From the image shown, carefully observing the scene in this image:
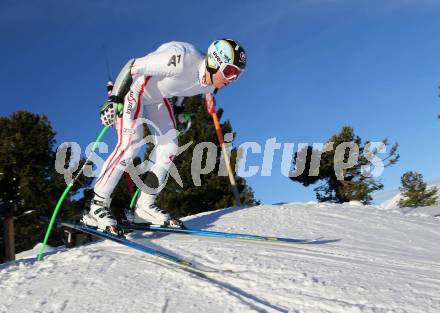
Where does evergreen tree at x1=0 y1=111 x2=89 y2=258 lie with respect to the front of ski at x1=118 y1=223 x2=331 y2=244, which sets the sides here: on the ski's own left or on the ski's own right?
on the ski's own left

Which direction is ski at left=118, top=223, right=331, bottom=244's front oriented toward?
to the viewer's right

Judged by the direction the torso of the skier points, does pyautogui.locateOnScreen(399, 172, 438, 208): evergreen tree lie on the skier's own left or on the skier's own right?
on the skier's own left

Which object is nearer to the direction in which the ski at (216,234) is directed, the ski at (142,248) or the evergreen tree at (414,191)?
the evergreen tree

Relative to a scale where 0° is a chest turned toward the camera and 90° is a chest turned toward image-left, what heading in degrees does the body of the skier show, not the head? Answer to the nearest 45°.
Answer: approximately 270°

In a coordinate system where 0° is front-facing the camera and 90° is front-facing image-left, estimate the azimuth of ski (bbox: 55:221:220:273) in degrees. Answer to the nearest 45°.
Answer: approximately 315°

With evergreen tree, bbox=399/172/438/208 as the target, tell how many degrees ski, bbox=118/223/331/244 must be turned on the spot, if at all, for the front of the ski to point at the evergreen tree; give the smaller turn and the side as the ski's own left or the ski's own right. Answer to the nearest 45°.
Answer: approximately 45° to the ski's own left

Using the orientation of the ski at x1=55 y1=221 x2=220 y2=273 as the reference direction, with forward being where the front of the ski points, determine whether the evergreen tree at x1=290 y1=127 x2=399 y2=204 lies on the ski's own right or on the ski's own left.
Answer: on the ski's own left
